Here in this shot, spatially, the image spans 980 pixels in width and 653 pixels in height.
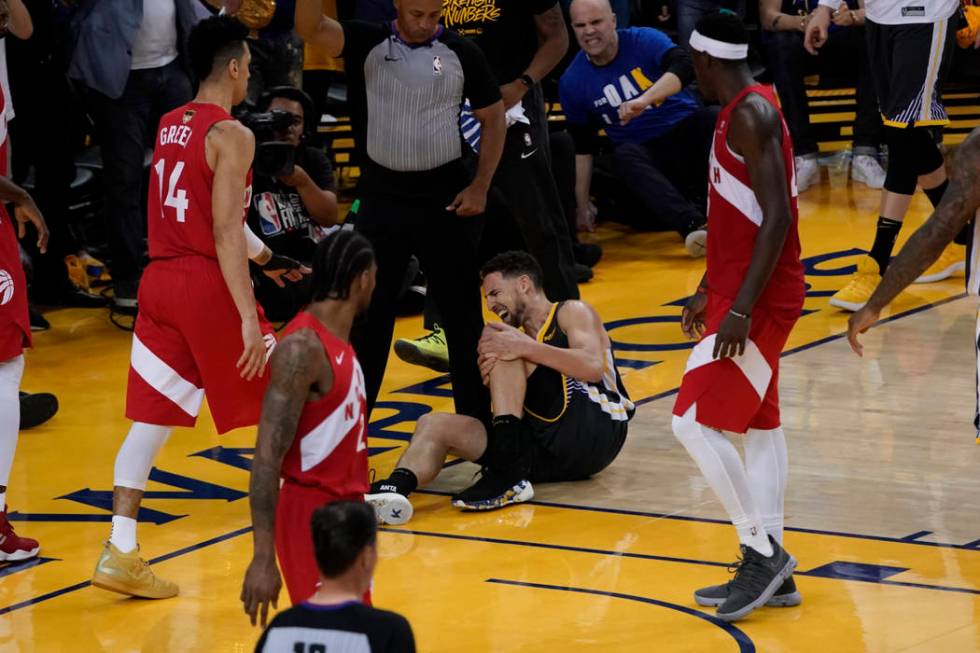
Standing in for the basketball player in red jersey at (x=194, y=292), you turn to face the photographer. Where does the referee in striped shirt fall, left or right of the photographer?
right

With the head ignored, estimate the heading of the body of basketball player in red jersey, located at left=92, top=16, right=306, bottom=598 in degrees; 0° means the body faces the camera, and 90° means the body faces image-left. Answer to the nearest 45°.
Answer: approximately 225°

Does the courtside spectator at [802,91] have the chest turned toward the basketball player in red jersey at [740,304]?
yes

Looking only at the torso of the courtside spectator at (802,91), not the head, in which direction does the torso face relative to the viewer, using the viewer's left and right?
facing the viewer

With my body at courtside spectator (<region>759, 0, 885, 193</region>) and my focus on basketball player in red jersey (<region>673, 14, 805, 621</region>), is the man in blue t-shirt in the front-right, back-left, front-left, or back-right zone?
front-right

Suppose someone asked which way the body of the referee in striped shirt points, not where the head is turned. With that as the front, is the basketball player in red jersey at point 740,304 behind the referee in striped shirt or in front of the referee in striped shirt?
in front

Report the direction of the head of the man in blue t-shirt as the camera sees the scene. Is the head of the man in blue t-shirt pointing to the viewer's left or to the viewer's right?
to the viewer's left

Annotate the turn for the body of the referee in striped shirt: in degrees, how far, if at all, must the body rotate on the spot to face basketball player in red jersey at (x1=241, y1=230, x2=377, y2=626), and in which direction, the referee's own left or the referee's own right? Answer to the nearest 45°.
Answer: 0° — they already face them

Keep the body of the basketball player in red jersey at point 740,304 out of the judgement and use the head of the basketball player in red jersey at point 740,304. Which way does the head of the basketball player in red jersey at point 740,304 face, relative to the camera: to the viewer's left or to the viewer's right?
to the viewer's left

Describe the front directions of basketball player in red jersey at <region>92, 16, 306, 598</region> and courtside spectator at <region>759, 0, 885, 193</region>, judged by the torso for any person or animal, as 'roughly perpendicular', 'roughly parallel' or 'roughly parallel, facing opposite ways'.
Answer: roughly parallel, facing opposite ways

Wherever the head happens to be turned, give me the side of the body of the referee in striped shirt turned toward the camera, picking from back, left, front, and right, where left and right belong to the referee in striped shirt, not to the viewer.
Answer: front

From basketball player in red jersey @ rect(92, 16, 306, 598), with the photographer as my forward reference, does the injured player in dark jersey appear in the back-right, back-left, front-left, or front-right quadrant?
front-right

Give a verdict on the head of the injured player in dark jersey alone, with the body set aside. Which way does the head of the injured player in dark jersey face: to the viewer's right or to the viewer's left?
to the viewer's left
